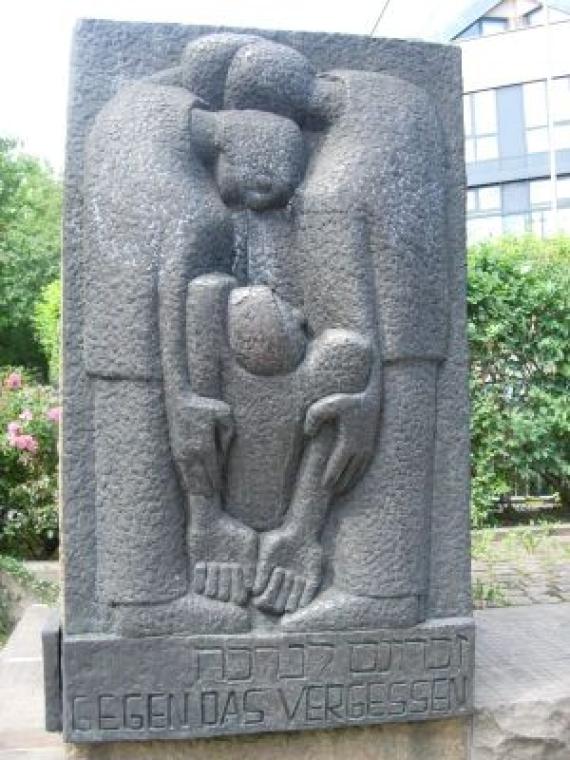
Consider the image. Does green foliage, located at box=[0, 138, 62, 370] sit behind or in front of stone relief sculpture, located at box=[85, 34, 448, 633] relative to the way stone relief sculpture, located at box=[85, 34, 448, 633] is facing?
behind

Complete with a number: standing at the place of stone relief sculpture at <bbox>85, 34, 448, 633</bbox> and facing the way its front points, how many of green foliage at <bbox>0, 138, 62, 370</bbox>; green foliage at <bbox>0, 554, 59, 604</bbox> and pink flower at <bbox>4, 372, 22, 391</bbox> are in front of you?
0

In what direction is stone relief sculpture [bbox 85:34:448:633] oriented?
toward the camera

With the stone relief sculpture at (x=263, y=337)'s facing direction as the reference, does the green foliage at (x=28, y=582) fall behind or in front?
behind

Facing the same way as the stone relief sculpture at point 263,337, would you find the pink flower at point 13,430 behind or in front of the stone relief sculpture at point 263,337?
behind

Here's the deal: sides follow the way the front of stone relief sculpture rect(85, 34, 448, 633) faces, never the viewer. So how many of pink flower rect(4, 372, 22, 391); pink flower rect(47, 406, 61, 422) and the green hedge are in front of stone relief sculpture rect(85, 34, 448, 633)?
0
